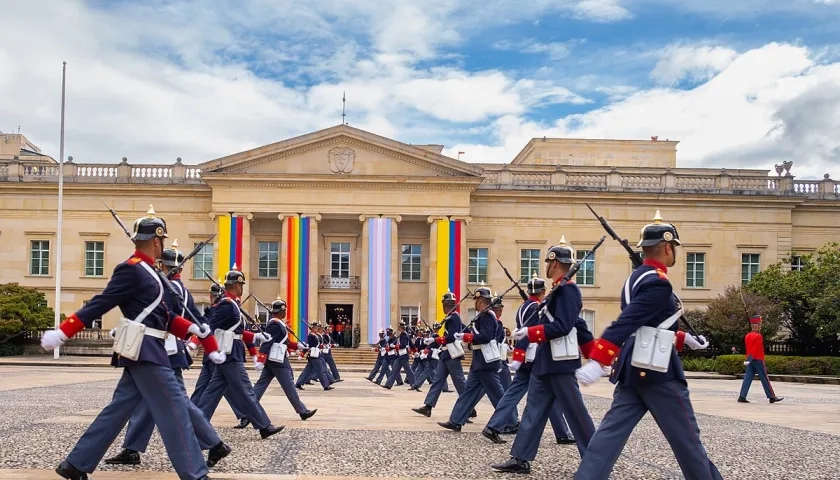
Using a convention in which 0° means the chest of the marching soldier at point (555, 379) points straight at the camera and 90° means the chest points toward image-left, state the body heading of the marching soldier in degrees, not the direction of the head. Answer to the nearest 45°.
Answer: approximately 90°

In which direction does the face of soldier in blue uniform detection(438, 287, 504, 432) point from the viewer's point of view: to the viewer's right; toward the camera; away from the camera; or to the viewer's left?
to the viewer's left

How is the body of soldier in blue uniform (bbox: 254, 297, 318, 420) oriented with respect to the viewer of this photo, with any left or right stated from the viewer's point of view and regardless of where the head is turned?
facing to the right of the viewer

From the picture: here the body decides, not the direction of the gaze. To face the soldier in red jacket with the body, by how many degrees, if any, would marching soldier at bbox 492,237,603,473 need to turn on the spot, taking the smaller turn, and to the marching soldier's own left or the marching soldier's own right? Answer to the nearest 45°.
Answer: approximately 90° to the marching soldier's own right

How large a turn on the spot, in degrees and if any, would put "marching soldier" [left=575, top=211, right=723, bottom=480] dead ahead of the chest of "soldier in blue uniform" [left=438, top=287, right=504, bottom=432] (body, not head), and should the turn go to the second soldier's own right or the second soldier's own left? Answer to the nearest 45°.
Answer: approximately 90° to the second soldier's own left

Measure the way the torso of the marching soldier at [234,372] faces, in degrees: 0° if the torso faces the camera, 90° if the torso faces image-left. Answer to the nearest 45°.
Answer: approximately 270°

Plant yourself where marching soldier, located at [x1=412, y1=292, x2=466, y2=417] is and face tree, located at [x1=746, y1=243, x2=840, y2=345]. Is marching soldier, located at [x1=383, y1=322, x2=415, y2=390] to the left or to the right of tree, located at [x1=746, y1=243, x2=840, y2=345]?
left

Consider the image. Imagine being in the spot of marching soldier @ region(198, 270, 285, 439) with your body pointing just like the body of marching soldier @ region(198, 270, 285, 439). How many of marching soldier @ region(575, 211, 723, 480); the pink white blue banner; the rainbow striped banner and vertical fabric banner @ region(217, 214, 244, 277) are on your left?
3
